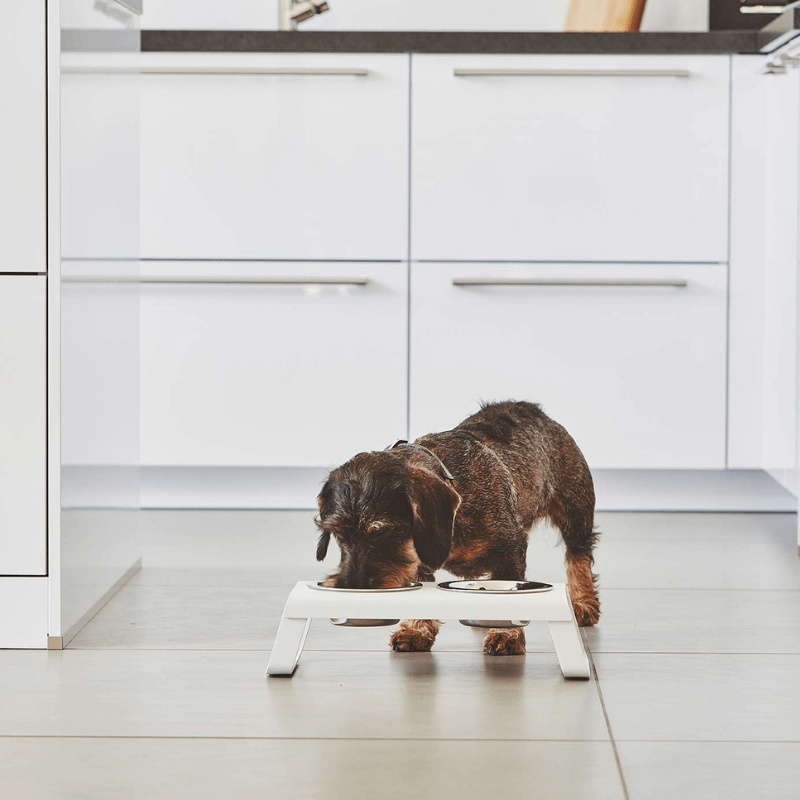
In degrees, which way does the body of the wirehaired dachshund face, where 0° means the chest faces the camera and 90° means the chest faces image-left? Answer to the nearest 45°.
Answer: approximately 45°

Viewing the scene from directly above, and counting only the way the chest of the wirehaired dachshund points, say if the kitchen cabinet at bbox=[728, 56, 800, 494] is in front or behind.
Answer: behind
